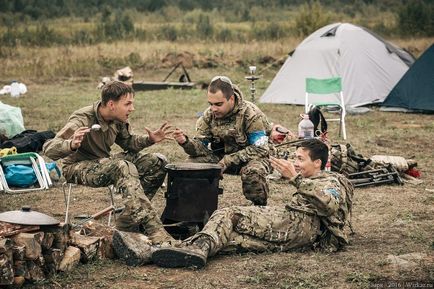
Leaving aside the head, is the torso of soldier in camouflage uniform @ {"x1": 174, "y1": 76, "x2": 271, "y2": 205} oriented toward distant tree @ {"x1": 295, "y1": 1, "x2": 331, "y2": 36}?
no

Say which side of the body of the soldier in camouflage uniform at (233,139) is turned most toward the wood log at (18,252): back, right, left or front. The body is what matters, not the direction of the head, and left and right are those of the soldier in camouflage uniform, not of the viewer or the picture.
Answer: front

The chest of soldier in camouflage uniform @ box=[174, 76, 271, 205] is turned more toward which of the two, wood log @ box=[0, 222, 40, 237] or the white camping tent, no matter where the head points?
the wood log

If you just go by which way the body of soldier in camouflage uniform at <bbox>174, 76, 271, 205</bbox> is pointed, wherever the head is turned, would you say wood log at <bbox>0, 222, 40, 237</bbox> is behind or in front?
in front

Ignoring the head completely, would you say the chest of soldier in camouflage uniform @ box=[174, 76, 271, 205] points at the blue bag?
no

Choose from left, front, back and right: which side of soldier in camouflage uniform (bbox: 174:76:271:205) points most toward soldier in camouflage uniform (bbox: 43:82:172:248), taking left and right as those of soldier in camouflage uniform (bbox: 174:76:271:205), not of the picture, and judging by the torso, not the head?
front

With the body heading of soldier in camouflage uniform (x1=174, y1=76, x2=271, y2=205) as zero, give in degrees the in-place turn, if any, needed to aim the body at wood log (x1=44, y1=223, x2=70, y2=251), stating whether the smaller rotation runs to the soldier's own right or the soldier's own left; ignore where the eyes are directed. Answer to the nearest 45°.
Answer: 0° — they already face it

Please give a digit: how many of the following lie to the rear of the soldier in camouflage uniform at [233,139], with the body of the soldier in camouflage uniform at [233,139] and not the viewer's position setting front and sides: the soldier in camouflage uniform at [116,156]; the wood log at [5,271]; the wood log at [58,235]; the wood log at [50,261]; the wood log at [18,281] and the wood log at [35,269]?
0

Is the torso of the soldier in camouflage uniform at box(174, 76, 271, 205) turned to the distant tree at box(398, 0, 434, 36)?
no

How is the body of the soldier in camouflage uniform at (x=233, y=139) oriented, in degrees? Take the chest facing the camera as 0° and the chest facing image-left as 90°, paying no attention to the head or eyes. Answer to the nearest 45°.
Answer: approximately 45°

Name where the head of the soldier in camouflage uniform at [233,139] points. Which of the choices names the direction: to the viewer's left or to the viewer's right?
to the viewer's left

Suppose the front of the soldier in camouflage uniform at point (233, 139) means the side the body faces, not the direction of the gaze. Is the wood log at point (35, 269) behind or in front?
in front

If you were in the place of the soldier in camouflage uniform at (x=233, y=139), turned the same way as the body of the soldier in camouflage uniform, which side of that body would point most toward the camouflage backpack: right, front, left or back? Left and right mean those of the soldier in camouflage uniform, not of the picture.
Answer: back

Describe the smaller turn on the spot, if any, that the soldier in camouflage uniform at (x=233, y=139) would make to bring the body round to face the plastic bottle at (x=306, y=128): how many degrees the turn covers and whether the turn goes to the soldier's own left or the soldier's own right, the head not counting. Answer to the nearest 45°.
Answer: approximately 180°

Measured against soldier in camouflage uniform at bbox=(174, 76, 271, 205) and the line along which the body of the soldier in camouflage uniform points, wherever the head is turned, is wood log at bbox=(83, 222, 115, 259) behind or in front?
in front

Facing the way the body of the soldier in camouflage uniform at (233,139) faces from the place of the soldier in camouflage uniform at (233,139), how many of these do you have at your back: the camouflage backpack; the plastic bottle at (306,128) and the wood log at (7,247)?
2

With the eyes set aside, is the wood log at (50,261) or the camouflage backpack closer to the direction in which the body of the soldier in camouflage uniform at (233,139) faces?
the wood log
